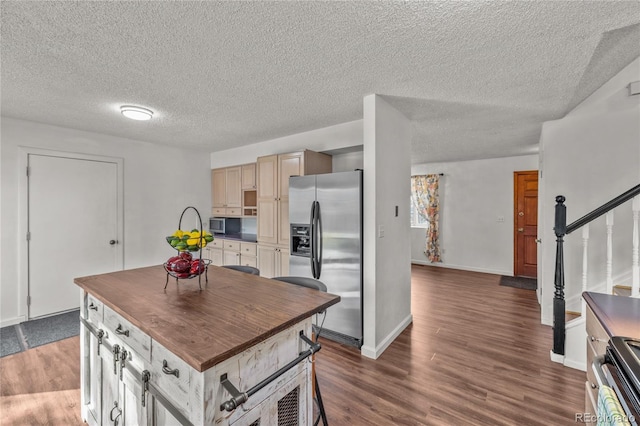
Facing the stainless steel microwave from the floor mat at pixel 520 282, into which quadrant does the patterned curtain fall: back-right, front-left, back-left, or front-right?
front-right

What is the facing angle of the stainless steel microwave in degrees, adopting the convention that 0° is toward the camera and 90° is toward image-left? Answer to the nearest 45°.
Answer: approximately 45°

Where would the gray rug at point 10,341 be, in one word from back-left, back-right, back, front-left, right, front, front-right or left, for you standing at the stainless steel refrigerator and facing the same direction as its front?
front-right

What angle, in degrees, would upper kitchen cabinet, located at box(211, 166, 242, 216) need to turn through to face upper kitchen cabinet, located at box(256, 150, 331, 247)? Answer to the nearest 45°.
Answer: approximately 90° to its left

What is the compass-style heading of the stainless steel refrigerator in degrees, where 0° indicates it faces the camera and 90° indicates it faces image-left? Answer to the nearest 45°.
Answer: approximately 45°

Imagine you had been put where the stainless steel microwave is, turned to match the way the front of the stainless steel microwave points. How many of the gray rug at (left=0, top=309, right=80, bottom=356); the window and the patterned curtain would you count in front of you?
1

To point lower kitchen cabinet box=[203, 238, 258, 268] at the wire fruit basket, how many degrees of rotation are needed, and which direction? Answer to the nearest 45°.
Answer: approximately 45° to its left

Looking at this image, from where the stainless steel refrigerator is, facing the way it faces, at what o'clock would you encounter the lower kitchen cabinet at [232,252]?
The lower kitchen cabinet is roughly at 3 o'clock from the stainless steel refrigerator.

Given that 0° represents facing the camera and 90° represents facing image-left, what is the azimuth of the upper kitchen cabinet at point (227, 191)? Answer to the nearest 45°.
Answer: approximately 45°

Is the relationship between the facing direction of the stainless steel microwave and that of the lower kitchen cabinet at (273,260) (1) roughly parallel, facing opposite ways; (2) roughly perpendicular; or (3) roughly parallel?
roughly parallel

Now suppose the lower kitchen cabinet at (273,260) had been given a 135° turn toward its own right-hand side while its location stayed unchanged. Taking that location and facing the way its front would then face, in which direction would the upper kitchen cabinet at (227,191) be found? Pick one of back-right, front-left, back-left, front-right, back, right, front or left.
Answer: front-left

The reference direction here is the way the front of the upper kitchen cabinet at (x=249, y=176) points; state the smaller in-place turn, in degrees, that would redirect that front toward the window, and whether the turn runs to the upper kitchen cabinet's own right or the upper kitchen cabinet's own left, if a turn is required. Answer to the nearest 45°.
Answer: approximately 135° to the upper kitchen cabinet's own left

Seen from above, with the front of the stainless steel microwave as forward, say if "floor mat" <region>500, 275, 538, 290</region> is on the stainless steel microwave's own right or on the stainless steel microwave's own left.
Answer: on the stainless steel microwave's own left

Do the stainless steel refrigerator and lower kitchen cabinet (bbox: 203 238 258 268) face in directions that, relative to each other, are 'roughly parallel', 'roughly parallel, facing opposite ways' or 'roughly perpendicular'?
roughly parallel

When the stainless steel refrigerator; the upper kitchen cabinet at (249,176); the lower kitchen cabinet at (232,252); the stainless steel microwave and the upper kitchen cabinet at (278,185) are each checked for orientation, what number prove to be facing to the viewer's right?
0
